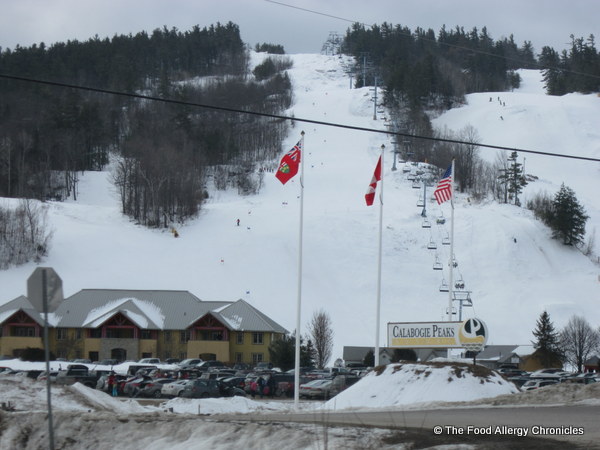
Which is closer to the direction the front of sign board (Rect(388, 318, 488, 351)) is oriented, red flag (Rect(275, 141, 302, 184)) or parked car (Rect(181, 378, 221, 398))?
the red flag

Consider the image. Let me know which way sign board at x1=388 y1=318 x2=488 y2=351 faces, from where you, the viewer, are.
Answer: facing the viewer

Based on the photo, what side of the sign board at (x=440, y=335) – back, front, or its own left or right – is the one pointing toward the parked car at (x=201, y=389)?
right

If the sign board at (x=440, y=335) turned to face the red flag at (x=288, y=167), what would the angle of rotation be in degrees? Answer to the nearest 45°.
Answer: approximately 45° to its right

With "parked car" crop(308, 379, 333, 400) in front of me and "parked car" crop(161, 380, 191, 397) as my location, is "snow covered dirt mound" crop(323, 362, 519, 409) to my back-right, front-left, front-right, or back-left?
front-right

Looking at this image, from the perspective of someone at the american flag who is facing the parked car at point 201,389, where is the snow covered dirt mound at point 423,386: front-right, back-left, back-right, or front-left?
front-left
